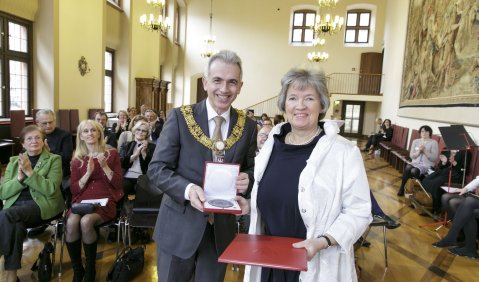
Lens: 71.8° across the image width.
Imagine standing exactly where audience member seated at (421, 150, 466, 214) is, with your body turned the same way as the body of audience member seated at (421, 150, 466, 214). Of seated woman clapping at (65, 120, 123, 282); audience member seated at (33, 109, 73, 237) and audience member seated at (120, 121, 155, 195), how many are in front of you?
3

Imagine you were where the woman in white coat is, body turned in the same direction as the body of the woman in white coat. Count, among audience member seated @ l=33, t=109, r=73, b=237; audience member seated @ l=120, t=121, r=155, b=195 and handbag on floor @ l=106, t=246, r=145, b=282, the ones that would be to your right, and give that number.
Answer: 3

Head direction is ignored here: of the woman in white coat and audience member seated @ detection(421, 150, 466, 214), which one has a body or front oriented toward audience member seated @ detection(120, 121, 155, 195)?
audience member seated @ detection(421, 150, 466, 214)

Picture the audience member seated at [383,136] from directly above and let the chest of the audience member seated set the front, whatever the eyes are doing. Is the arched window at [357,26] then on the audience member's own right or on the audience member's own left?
on the audience member's own right

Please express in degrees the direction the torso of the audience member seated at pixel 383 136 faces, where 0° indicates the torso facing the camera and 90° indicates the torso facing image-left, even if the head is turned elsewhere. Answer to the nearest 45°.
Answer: approximately 45°

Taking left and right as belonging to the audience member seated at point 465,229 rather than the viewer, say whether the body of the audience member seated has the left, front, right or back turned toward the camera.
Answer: left

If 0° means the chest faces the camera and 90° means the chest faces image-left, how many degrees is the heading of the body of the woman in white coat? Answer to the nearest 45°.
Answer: approximately 45°

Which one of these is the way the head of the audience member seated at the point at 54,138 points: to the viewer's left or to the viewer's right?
to the viewer's right
